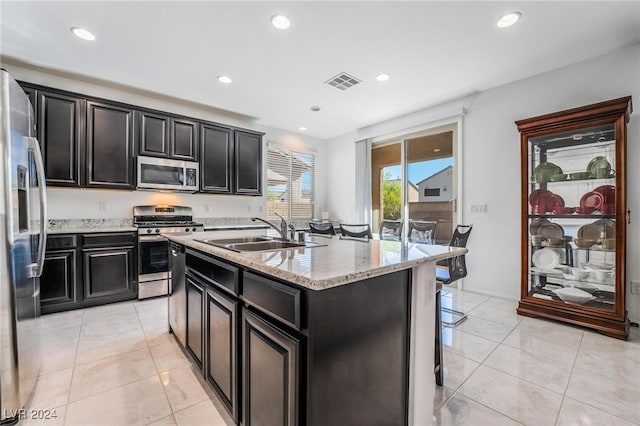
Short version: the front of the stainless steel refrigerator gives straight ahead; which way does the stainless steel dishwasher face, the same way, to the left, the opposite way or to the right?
the opposite way

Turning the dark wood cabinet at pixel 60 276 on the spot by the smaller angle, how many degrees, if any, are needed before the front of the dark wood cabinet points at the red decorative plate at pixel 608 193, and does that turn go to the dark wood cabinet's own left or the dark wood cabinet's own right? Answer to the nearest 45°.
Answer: approximately 45° to the dark wood cabinet's own left

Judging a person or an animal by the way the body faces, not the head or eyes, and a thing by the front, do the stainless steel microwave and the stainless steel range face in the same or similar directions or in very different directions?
same or similar directions

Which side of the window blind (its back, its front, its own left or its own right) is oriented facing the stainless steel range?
right

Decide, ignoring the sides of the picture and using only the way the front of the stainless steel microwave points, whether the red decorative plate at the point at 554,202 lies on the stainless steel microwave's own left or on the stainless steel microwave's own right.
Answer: on the stainless steel microwave's own left

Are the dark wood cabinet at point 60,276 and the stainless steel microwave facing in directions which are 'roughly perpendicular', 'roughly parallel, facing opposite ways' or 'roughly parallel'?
roughly parallel

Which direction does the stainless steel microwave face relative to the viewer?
toward the camera

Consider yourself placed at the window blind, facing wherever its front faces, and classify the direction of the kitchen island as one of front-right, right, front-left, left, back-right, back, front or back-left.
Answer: front-right

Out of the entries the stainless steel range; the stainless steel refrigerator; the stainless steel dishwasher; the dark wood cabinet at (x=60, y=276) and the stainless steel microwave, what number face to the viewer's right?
1

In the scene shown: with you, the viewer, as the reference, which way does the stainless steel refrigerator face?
facing to the right of the viewer

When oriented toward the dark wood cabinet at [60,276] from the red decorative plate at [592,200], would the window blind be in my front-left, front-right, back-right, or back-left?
front-right

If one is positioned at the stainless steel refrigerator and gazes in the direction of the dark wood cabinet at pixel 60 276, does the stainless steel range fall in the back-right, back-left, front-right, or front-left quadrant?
front-right

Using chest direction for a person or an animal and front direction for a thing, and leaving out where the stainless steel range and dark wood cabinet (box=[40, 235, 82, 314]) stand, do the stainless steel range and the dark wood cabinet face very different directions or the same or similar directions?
same or similar directions

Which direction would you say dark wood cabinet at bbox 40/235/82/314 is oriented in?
toward the camera

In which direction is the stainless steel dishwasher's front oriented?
to the viewer's left

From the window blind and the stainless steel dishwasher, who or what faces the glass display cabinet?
the window blind

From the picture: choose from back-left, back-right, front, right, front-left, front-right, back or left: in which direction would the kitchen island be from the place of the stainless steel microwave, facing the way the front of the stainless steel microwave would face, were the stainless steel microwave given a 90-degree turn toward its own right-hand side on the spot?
left

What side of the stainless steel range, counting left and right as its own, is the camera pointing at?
front
